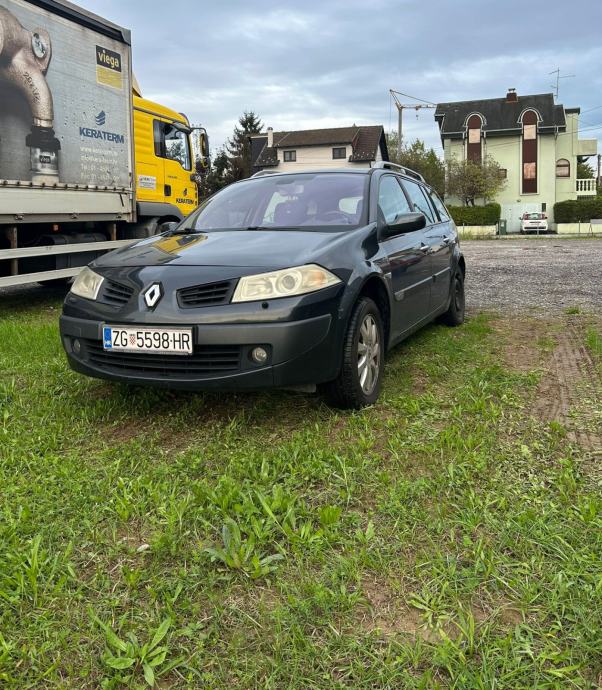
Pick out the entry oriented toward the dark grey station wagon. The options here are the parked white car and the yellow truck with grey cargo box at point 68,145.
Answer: the parked white car

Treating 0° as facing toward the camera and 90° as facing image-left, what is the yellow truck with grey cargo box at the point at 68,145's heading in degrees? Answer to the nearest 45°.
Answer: approximately 225°

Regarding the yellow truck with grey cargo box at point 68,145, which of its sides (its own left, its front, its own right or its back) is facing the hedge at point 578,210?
front

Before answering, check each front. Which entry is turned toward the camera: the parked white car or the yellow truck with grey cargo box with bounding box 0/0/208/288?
the parked white car

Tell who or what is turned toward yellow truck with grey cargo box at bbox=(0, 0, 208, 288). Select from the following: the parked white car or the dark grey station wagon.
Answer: the parked white car

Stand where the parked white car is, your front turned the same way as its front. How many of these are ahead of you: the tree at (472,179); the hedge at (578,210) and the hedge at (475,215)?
0

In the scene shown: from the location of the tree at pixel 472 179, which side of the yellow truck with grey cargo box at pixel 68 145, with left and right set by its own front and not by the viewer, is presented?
front

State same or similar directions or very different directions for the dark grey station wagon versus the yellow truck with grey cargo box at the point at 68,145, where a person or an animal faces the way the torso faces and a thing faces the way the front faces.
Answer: very different directions

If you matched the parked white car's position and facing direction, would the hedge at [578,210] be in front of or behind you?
behind
